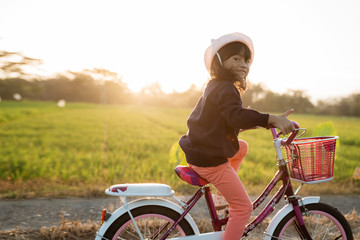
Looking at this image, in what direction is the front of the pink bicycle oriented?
to the viewer's right

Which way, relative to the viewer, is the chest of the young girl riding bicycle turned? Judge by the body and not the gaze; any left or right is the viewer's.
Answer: facing to the right of the viewer
